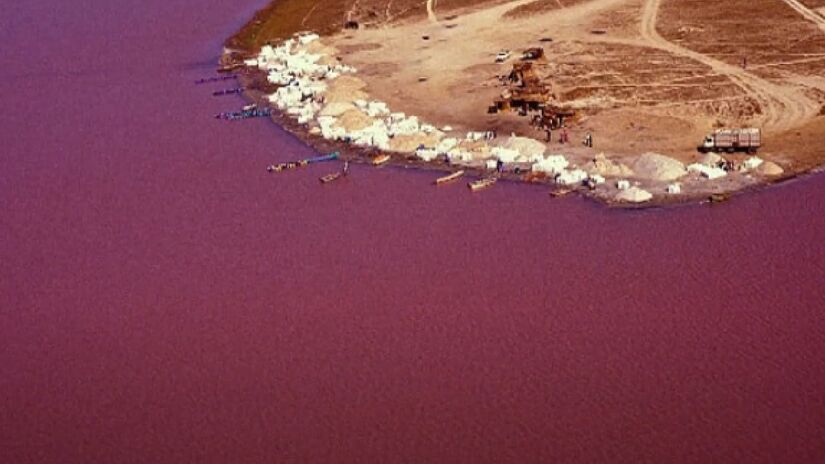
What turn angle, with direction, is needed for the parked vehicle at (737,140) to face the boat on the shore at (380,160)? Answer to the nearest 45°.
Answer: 0° — it already faces it

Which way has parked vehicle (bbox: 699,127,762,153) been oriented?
to the viewer's left

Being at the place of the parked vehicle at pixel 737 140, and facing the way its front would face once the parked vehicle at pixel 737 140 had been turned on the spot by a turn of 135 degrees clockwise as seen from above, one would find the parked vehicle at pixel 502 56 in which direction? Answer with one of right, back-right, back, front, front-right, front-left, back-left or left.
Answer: left

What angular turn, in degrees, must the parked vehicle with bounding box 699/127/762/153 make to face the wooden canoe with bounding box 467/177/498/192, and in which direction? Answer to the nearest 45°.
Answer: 0° — it already faces it

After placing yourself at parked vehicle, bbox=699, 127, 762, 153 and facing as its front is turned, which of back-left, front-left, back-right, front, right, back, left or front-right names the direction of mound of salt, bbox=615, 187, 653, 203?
front-left

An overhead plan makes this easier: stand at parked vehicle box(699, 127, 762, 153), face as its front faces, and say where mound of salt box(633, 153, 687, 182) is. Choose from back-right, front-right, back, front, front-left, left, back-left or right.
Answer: front-left

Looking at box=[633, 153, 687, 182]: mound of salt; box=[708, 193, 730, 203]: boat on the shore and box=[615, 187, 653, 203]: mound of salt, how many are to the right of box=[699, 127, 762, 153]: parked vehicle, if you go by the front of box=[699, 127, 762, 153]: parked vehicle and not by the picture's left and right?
0

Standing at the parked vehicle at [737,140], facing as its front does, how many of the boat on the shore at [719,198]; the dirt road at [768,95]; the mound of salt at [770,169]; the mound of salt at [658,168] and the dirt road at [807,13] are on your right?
2

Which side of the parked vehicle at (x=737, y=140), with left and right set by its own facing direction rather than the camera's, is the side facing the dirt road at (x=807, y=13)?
right

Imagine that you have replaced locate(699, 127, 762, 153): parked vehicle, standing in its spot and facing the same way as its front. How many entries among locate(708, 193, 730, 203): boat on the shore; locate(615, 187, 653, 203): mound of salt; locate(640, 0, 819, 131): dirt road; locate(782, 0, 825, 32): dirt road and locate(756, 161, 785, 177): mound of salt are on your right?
2

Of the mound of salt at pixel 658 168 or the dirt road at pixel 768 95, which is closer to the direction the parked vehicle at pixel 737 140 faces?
the mound of salt

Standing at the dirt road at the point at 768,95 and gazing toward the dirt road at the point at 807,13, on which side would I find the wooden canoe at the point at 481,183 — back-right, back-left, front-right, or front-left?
back-left

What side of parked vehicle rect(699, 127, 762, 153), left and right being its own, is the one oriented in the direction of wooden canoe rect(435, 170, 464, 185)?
front

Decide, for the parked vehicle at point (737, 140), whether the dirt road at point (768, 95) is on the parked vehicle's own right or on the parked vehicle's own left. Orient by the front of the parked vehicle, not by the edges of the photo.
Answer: on the parked vehicle's own right

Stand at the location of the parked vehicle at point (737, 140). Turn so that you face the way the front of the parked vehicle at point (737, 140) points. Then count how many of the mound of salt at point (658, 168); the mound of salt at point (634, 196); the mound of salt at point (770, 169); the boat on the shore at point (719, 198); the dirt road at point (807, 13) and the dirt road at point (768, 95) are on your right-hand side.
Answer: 2

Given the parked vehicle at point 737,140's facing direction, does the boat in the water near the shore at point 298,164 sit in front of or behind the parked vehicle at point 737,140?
in front

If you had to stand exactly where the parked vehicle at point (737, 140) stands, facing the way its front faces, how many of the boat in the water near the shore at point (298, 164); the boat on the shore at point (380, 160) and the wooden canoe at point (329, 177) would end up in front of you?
3

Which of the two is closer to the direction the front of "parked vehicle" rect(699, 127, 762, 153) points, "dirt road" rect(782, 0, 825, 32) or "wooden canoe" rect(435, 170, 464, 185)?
the wooden canoe

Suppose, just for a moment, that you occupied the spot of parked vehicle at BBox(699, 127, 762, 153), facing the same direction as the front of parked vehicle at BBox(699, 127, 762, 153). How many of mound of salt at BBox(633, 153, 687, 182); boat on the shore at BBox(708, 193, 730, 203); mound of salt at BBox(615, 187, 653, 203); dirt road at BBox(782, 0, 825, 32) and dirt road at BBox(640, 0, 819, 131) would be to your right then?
2
